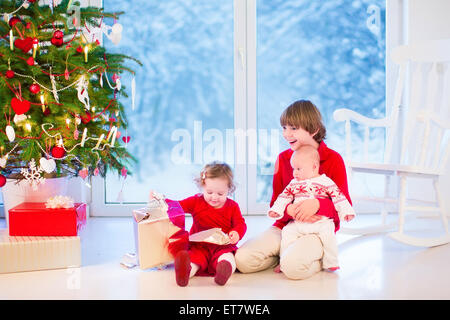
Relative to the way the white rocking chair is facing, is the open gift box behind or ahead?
ahead

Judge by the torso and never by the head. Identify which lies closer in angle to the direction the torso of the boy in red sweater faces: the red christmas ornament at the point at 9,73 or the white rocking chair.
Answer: the red christmas ornament

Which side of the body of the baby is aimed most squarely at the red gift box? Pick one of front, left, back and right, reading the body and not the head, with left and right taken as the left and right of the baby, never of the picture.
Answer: right

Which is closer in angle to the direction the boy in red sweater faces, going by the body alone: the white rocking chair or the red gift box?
the red gift box

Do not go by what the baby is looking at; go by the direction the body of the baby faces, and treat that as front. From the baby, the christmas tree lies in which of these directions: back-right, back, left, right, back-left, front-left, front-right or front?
right

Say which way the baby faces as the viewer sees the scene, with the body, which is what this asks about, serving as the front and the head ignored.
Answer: toward the camera

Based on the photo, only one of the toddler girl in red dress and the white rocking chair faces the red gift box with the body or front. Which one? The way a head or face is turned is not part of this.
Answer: the white rocking chair

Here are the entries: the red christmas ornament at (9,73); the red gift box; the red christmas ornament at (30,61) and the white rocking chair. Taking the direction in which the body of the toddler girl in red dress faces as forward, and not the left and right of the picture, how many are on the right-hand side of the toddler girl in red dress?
3

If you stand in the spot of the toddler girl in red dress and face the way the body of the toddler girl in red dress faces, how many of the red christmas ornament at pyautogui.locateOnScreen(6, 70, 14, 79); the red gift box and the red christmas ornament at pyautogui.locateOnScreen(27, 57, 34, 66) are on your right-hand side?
3

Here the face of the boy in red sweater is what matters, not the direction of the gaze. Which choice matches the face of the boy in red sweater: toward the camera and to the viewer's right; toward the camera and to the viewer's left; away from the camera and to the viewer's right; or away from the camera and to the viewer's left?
toward the camera and to the viewer's left

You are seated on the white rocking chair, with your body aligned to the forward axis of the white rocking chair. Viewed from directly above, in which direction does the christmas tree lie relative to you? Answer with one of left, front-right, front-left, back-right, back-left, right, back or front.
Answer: front

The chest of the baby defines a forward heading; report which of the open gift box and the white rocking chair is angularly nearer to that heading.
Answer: the open gift box

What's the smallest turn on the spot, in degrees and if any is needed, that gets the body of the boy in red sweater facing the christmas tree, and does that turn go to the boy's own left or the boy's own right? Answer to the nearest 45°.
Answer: approximately 45° to the boy's own right

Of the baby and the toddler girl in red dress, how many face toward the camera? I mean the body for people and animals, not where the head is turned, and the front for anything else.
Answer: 2

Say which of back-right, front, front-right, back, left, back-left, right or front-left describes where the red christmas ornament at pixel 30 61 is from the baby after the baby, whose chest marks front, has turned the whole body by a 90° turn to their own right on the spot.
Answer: front

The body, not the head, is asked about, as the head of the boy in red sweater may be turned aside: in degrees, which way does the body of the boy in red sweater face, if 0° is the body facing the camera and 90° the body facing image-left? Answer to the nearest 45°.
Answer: approximately 45°

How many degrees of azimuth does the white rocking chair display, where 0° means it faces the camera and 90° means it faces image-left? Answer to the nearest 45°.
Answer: approximately 45°
